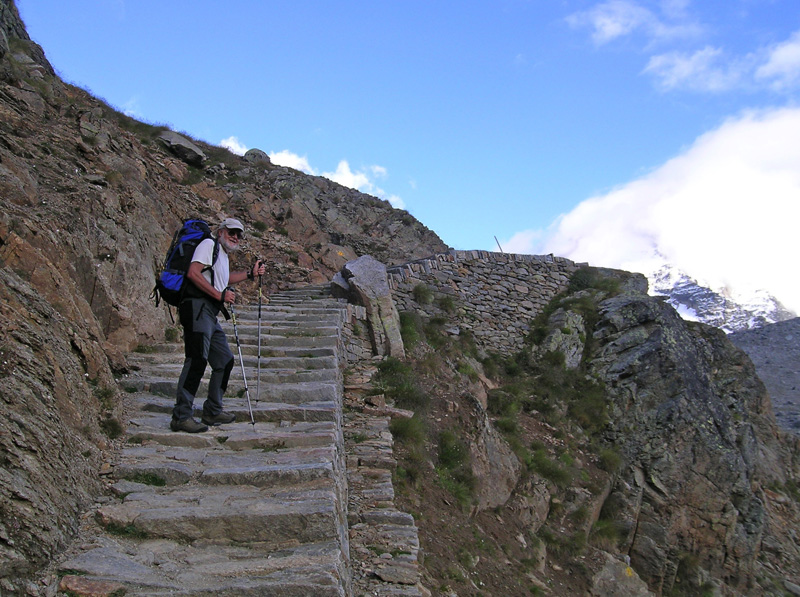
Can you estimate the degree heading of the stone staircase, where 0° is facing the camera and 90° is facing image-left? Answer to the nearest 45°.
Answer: approximately 0°

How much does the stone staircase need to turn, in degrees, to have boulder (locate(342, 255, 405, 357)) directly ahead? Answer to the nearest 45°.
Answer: approximately 180°

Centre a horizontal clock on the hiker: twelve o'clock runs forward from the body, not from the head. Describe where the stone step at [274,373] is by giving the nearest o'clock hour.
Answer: The stone step is roughly at 10 o'clock from the hiker.

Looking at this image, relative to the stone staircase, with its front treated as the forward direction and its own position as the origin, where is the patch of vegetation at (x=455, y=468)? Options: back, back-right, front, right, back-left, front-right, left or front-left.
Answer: back-left

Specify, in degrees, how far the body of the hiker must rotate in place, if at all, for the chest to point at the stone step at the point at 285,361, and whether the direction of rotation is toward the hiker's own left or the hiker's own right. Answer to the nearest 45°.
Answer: approximately 45° to the hiker's own left

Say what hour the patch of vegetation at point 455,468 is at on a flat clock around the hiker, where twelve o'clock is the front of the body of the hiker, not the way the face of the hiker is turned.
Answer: The patch of vegetation is roughly at 11 o'clock from the hiker.

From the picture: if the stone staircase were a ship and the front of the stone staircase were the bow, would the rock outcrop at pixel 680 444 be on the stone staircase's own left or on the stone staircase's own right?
on the stone staircase's own left

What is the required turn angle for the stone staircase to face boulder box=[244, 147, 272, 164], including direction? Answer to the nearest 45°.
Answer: approximately 180°
